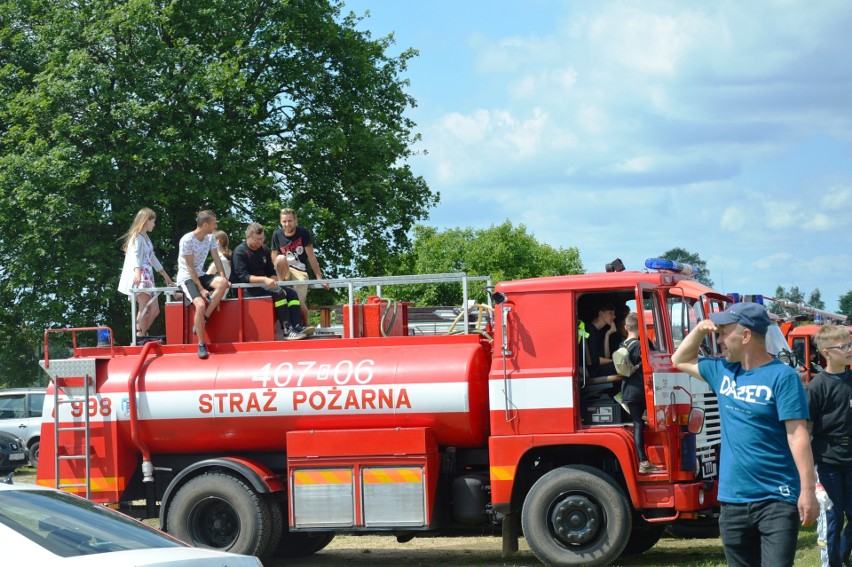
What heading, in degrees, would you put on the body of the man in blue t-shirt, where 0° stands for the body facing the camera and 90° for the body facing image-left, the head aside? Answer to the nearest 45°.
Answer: approximately 45°

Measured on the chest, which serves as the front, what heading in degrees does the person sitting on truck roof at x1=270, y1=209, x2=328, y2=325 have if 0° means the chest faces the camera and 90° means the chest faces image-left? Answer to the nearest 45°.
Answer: approximately 0°

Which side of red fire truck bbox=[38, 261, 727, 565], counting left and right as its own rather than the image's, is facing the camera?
right

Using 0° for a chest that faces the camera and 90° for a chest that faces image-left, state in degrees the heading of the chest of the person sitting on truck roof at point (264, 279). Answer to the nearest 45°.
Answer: approximately 315°

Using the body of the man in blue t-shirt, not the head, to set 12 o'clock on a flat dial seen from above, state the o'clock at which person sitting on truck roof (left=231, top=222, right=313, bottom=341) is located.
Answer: The person sitting on truck roof is roughly at 3 o'clock from the man in blue t-shirt.

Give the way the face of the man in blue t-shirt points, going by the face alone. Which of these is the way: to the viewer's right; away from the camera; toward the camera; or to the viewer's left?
to the viewer's left

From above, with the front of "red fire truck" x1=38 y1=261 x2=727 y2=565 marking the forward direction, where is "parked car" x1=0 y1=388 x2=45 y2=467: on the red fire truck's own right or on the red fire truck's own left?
on the red fire truck's own left

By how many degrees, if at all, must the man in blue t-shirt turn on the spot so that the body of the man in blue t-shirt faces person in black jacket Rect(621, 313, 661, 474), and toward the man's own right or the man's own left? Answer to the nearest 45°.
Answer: approximately 135° to the man's own right
